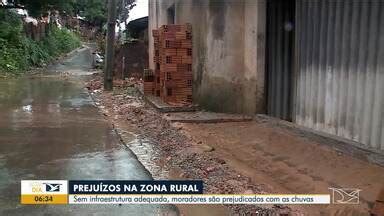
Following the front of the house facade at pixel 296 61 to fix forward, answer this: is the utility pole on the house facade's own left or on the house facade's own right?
on the house facade's own right

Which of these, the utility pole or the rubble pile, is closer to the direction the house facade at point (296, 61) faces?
the rubble pile

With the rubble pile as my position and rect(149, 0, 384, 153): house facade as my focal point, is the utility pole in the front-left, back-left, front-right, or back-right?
front-left

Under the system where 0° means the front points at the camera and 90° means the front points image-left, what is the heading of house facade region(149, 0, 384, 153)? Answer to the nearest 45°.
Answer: approximately 45°

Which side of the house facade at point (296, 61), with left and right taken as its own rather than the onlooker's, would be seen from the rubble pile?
front
